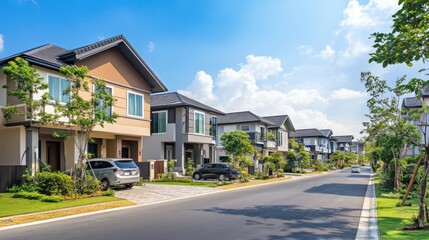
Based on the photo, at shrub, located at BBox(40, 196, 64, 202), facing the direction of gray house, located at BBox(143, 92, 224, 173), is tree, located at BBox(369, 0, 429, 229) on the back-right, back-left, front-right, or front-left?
back-right

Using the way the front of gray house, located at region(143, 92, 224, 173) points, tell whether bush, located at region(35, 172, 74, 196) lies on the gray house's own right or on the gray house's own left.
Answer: on the gray house's own right

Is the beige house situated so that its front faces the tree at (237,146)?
no

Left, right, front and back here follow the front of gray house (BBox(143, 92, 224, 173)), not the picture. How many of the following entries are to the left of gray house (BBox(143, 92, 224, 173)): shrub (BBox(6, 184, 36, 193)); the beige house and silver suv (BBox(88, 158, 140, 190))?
0

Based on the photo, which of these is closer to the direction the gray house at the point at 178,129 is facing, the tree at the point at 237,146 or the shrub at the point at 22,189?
the tree

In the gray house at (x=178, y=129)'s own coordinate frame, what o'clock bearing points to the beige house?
The beige house is roughly at 2 o'clock from the gray house.

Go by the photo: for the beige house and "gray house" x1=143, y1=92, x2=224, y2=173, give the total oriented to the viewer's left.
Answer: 0

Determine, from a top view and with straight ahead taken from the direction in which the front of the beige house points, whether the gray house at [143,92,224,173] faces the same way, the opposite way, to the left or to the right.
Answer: the same way

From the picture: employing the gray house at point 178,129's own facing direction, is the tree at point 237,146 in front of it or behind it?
in front

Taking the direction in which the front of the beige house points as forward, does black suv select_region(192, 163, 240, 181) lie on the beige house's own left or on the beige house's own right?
on the beige house's own left

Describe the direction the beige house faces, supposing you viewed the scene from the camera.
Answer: facing the viewer and to the right of the viewer
